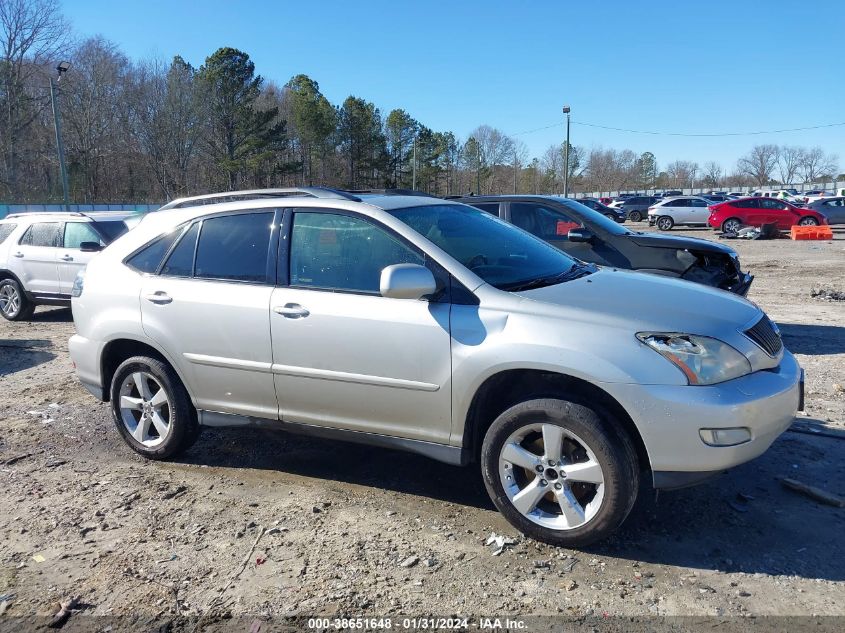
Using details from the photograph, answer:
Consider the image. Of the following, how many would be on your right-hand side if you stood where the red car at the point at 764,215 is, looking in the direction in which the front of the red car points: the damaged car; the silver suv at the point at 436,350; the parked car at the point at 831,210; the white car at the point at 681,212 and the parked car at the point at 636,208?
2

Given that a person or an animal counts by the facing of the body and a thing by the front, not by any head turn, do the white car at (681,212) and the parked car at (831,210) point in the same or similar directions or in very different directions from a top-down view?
same or similar directions

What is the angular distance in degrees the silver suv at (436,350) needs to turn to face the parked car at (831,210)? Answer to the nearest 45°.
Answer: approximately 90° to its left
